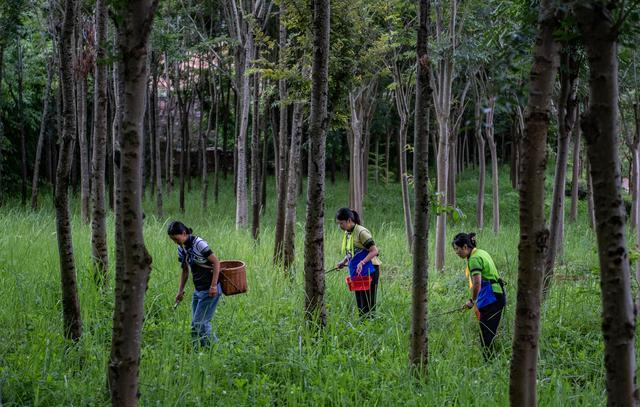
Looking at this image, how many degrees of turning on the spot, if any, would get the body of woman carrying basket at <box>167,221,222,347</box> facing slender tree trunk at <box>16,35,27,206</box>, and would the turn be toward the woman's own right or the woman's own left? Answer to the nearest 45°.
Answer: approximately 135° to the woman's own right

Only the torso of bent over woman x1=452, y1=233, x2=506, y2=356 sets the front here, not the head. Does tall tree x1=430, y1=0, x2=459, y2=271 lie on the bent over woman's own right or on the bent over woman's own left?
on the bent over woman's own right

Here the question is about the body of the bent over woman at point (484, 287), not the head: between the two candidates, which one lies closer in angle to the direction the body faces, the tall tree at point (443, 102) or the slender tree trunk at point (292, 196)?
the slender tree trunk

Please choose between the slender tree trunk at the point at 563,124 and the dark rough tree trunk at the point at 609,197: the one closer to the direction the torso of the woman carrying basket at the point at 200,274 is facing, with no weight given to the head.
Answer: the dark rough tree trunk

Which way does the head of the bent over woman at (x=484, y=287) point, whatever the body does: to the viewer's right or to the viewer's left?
to the viewer's left

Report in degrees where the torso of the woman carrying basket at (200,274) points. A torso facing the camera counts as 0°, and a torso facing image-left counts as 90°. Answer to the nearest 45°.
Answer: approximately 45°

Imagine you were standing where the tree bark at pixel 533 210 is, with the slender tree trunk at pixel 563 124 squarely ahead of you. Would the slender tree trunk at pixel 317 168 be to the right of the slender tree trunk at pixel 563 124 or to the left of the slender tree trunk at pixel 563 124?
left

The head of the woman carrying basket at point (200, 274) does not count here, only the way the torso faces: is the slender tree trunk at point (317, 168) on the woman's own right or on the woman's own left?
on the woman's own left

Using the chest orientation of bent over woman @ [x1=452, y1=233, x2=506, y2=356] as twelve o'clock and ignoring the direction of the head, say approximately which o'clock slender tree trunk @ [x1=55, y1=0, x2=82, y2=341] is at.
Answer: The slender tree trunk is roughly at 11 o'clock from the bent over woman.

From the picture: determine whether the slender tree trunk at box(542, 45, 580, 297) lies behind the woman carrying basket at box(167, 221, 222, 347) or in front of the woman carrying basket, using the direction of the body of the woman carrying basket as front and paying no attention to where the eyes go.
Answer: behind

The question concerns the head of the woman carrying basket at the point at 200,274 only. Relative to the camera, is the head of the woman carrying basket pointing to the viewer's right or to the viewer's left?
to the viewer's left

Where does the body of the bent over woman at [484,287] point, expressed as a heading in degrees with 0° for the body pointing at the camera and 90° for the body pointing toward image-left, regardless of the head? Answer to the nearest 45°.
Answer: approximately 90°
